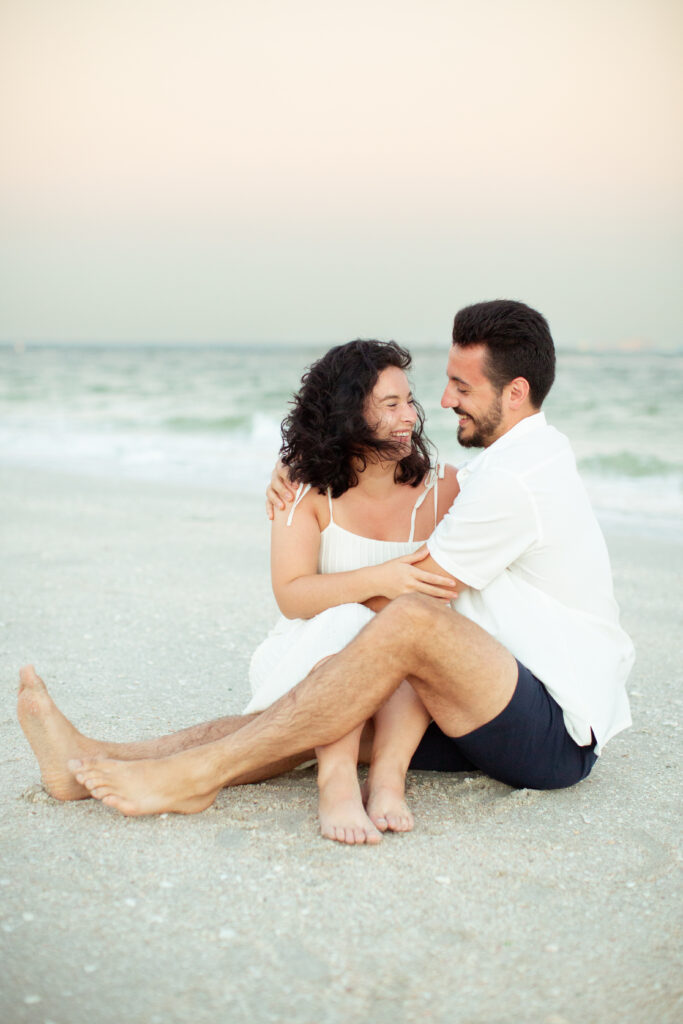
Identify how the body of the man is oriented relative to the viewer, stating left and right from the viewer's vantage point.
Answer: facing to the left of the viewer
